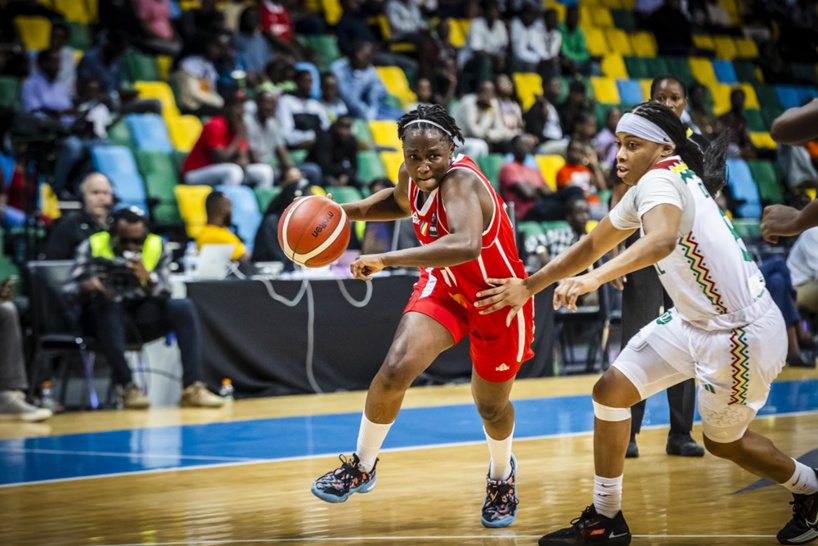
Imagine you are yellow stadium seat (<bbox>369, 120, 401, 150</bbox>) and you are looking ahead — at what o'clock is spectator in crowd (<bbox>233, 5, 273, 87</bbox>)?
The spectator in crowd is roughly at 4 o'clock from the yellow stadium seat.

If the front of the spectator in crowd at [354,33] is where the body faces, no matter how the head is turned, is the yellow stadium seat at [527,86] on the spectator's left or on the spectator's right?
on the spectator's left

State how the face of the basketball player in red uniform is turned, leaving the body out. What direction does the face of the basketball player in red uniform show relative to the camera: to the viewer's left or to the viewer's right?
to the viewer's left

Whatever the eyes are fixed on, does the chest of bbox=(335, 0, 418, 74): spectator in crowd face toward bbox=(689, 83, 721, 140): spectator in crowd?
no

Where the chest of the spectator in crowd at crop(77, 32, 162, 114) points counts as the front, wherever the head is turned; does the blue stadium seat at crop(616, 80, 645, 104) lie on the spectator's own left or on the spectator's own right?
on the spectator's own left

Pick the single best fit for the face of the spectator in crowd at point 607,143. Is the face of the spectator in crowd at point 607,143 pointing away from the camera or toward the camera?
toward the camera

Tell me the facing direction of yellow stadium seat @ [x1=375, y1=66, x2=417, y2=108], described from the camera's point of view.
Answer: facing the viewer and to the right of the viewer

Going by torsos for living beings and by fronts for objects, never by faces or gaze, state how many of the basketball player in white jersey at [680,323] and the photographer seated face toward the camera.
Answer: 1

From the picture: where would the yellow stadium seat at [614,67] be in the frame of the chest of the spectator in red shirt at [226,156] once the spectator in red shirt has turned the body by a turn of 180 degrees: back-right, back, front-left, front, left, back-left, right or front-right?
right

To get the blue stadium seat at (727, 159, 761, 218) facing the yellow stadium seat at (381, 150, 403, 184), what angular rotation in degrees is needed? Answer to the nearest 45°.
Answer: approximately 90° to its right

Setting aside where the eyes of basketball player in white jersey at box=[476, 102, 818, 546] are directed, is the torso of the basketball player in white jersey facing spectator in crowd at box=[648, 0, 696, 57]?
no

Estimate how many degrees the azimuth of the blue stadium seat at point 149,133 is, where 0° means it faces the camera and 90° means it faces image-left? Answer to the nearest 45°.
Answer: approximately 315°

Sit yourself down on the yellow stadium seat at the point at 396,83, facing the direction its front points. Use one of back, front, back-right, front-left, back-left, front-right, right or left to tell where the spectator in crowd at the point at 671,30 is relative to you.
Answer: left

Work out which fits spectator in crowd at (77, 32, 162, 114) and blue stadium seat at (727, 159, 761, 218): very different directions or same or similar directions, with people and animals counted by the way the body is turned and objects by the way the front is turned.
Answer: same or similar directions

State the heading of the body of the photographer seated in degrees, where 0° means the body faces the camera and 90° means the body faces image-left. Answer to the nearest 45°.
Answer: approximately 0°

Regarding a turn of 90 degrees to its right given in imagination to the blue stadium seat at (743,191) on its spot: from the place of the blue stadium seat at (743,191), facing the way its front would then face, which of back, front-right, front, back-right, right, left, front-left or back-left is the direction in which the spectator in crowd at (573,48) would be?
front-right

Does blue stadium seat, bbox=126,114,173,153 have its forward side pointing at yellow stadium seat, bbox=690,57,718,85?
no

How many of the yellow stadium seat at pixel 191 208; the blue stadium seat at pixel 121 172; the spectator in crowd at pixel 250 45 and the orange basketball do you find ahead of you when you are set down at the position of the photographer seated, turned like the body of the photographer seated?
1

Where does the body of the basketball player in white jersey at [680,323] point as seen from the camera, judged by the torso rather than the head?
to the viewer's left

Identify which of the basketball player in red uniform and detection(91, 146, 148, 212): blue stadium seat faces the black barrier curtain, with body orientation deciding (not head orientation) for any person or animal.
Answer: the blue stadium seat

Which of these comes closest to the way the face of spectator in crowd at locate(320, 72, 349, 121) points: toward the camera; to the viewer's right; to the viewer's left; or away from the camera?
toward the camera

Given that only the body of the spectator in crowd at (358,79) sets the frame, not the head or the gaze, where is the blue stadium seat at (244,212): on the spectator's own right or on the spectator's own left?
on the spectator's own right
